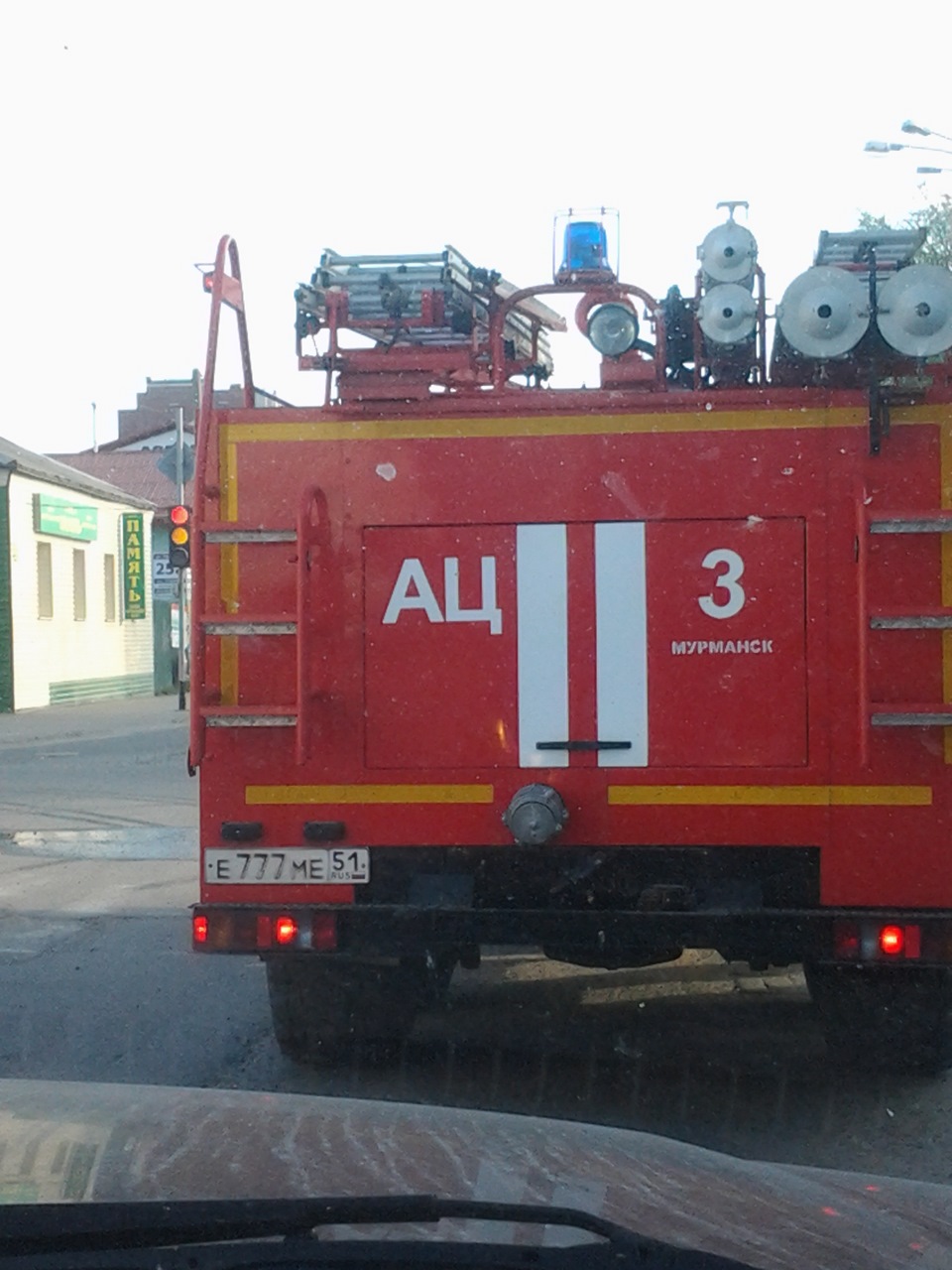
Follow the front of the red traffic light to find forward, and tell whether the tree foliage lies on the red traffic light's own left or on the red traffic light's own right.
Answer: on the red traffic light's own left

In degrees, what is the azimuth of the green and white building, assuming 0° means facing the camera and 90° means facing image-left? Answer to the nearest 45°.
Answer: approximately 315°

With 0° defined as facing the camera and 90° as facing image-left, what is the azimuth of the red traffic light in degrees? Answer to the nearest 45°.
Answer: approximately 0°

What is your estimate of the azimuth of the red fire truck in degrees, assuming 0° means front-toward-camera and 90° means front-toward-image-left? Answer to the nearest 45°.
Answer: approximately 180°

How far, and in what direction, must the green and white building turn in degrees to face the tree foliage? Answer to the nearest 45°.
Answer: approximately 45° to its left
